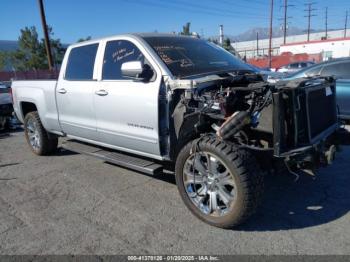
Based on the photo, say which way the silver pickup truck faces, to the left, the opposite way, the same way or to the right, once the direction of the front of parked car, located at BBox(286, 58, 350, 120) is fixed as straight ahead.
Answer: the opposite way

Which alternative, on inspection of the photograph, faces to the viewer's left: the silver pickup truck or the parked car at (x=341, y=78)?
the parked car

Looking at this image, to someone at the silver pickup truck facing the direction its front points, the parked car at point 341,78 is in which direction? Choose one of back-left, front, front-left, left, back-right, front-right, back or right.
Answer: left

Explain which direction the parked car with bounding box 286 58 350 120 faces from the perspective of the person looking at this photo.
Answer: facing to the left of the viewer

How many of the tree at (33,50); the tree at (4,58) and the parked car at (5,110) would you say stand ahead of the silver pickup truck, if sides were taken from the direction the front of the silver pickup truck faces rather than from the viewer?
0

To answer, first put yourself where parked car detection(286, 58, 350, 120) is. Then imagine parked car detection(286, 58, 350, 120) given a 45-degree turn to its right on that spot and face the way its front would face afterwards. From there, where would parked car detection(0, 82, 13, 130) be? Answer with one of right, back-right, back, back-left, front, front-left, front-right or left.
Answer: front-left

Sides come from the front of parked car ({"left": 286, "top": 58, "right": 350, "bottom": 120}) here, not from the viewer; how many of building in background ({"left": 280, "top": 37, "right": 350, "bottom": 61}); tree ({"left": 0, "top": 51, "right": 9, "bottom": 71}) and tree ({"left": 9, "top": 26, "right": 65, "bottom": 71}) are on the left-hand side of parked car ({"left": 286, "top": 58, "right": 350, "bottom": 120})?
0

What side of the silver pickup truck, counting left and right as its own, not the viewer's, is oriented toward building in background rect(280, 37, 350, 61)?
left

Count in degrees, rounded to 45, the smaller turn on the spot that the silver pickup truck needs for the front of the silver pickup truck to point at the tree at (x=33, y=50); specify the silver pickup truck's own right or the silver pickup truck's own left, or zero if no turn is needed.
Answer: approximately 180°

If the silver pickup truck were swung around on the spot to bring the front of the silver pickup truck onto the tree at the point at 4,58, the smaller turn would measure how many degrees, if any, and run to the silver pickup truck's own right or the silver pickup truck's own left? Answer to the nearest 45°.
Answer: approximately 180°

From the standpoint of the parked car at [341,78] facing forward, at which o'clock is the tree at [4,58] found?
The tree is roughly at 1 o'clock from the parked car.

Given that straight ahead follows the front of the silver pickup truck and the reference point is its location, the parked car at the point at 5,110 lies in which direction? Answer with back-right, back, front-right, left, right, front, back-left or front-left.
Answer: back

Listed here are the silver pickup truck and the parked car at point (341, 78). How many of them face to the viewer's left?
1

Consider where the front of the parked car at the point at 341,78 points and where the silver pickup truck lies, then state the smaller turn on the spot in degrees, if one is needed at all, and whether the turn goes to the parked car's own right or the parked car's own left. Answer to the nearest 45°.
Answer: approximately 90° to the parked car's own left

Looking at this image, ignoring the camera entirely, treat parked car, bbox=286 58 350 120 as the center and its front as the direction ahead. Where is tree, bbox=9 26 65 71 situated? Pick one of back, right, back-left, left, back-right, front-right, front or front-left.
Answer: front-right

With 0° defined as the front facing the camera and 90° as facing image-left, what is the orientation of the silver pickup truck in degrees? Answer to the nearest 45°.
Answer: approximately 315°
